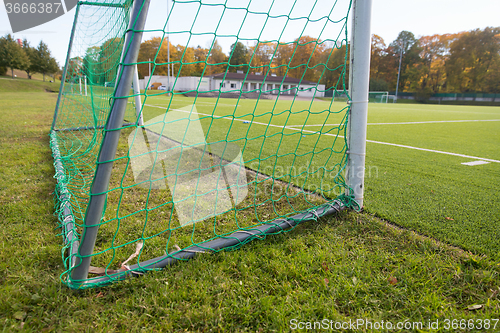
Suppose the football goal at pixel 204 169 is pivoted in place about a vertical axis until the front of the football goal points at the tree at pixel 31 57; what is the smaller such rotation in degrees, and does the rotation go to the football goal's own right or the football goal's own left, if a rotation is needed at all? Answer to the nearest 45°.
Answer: approximately 90° to the football goal's own left

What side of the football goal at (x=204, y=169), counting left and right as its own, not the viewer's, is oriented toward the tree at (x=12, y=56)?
left

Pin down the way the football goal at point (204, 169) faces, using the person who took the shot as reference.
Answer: facing away from the viewer and to the right of the viewer

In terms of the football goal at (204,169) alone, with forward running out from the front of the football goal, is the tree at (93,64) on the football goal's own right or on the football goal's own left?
on the football goal's own left

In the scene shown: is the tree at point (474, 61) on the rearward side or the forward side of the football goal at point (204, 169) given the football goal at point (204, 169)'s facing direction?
on the forward side
